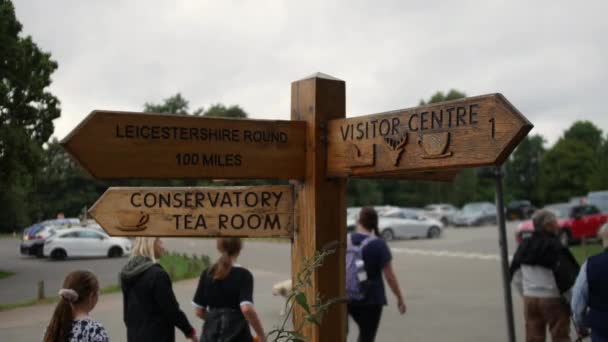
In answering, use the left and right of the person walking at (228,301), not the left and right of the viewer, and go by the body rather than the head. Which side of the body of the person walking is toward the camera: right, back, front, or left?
back

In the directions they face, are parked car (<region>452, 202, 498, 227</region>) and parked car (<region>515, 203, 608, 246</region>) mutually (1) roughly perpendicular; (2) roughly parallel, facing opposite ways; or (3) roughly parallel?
roughly parallel

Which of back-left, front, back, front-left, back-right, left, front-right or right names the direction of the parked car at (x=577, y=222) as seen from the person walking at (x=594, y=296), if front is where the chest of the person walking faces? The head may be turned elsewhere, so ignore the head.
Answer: front

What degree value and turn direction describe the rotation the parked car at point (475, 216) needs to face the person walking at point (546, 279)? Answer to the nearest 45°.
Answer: approximately 45° to its left

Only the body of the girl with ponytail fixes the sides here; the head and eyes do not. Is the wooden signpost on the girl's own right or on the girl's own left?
on the girl's own right

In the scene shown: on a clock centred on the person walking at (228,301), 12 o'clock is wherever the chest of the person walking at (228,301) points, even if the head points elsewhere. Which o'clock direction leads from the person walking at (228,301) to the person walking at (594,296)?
the person walking at (594,296) is roughly at 3 o'clock from the person walking at (228,301).

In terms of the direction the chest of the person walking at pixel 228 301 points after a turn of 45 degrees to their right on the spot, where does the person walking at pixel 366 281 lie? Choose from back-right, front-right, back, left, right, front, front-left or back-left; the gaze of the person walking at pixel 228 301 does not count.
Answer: front

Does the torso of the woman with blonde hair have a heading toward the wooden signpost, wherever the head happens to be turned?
no

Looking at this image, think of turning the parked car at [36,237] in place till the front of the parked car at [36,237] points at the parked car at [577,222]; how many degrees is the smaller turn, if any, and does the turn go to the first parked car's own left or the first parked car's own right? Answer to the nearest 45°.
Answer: approximately 45° to the first parked car's own right

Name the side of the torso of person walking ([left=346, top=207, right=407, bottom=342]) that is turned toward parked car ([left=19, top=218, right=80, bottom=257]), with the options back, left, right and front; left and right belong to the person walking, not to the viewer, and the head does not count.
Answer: left

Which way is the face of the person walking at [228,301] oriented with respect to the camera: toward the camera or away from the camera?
away from the camera

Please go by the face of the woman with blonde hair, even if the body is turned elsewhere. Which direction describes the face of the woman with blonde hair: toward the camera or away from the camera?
away from the camera
